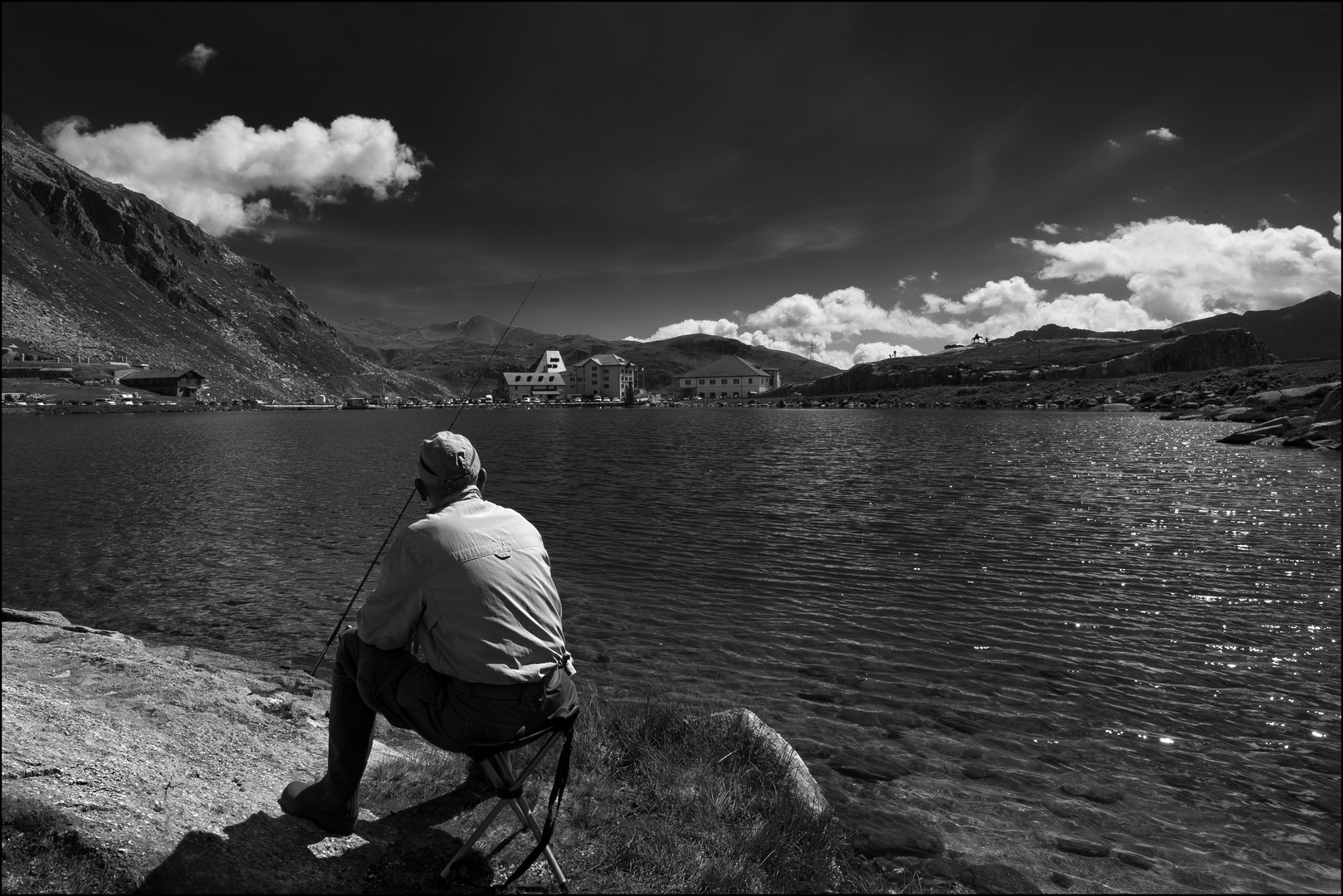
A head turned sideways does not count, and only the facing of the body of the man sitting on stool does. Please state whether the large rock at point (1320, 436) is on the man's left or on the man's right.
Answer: on the man's right

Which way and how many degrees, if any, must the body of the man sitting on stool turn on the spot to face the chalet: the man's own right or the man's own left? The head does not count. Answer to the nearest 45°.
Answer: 0° — they already face it

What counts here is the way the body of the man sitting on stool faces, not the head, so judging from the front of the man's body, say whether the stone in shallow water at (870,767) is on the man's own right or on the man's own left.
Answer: on the man's own right

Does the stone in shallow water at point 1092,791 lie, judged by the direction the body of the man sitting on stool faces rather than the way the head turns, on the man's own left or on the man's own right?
on the man's own right

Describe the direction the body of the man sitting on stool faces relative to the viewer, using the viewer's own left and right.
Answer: facing away from the viewer and to the left of the viewer

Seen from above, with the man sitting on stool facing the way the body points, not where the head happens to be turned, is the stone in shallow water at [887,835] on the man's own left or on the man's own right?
on the man's own right
